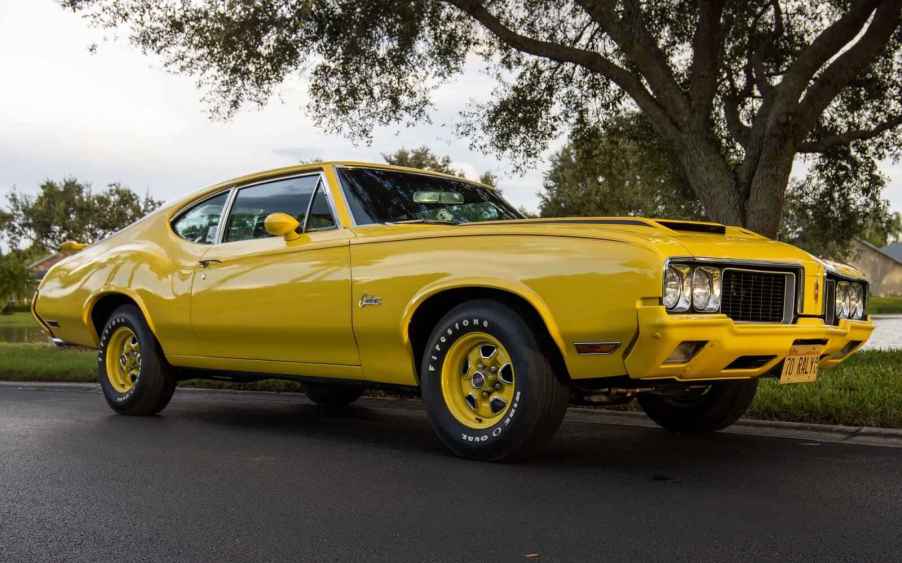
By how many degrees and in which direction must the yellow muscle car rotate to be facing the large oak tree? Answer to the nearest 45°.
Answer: approximately 135° to its left

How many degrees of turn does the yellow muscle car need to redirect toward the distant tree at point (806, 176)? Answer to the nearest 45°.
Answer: approximately 90° to its left

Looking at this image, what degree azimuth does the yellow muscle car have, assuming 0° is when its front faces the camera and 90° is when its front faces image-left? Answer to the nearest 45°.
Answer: approximately 315°

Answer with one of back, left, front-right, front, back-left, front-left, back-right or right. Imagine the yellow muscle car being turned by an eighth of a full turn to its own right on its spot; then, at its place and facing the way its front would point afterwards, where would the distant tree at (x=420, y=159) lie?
back
